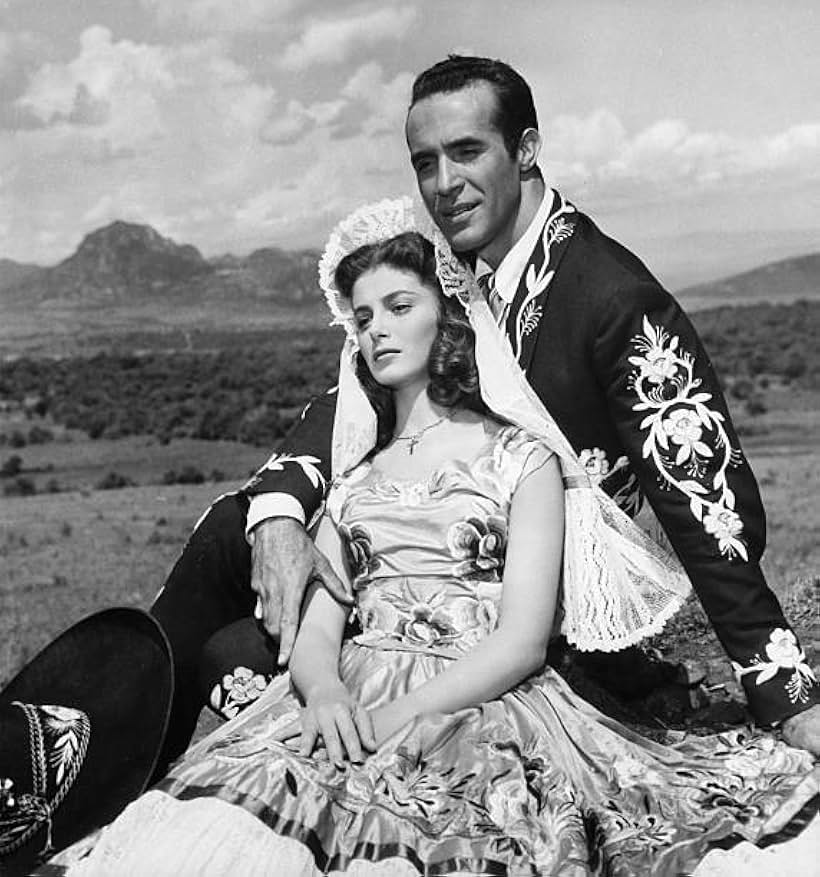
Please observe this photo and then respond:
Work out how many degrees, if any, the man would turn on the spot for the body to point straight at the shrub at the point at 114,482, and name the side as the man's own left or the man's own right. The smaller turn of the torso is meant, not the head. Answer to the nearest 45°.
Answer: approximately 135° to the man's own right

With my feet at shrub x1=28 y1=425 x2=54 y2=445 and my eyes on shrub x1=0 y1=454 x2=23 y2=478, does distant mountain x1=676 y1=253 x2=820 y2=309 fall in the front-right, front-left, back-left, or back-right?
back-left

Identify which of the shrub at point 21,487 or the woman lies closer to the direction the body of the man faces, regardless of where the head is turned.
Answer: the woman

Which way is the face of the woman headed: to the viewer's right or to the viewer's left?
to the viewer's left

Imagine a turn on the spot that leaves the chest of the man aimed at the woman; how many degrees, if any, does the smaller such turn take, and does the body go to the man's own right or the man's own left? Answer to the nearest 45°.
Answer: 0° — they already face them

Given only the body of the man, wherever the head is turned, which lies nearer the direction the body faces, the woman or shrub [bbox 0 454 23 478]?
the woman

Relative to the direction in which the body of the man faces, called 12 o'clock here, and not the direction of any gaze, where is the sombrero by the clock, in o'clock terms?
The sombrero is roughly at 1 o'clock from the man.

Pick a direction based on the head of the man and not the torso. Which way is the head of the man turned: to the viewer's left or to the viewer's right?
to the viewer's left

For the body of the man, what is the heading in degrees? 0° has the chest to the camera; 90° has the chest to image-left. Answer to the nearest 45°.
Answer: approximately 45°

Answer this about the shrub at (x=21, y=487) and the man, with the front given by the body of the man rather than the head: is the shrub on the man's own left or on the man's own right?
on the man's own right

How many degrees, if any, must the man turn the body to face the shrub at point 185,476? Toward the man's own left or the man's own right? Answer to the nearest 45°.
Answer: approximately 135° to the man's own right
